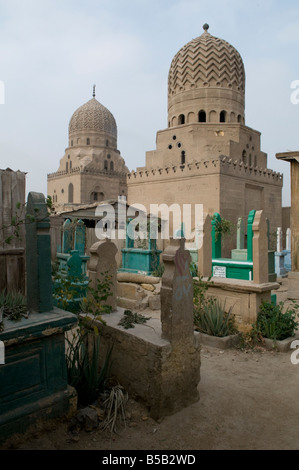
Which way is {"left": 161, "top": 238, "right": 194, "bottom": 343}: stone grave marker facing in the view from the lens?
facing the viewer and to the right of the viewer

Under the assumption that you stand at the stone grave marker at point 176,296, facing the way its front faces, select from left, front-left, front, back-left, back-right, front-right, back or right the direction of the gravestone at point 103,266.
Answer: back

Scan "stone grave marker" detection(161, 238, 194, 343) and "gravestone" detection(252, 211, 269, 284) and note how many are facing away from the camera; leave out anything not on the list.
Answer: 0

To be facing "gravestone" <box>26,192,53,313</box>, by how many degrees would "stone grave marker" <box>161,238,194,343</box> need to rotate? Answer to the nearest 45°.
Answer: approximately 135° to its right

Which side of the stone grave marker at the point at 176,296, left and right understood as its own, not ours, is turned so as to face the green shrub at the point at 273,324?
left

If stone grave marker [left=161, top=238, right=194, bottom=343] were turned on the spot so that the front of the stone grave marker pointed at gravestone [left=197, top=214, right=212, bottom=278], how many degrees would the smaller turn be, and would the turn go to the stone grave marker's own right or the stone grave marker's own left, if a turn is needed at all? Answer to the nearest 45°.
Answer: approximately 135° to the stone grave marker's own left

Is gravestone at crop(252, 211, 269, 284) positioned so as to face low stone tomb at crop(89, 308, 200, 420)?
no

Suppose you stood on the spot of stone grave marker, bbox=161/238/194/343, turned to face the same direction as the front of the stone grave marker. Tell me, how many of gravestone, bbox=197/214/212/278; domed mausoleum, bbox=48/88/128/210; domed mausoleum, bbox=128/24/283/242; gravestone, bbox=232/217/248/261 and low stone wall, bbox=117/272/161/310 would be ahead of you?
0

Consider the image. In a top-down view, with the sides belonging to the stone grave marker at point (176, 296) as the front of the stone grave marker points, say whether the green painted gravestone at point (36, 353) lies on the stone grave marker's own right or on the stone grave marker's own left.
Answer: on the stone grave marker's own right

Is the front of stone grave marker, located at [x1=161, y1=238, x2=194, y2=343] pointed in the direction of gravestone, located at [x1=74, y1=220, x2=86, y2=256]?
no

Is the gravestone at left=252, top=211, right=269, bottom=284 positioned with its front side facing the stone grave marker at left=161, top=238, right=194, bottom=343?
no
